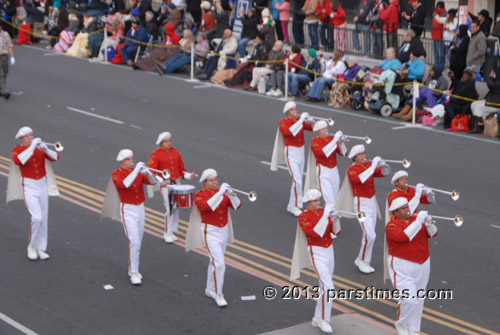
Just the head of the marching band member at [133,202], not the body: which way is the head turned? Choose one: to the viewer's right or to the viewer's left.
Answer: to the viewer's right

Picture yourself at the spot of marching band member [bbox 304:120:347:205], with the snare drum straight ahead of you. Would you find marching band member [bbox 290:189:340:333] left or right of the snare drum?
left

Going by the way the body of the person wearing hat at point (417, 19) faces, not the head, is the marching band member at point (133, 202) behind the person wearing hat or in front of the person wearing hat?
in front

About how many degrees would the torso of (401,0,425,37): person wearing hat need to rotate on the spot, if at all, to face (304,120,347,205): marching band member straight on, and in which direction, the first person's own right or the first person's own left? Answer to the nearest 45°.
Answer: approximately 45° to the first person's own left

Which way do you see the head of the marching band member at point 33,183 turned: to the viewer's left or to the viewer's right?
to the viewer's right

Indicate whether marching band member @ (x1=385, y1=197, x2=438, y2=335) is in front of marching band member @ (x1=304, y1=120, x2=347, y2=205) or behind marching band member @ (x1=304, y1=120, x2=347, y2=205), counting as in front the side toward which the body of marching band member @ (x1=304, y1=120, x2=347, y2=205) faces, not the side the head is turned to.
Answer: in front

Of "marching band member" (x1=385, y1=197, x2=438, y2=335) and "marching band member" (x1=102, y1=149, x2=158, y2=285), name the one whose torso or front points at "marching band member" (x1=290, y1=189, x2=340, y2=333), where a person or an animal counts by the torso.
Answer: "marching band member" (x1=102, y1=149, x2=158, y2=285)

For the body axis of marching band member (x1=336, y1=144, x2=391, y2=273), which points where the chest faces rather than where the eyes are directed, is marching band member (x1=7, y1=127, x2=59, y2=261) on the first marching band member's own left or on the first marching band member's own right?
on the first marching band member's own right

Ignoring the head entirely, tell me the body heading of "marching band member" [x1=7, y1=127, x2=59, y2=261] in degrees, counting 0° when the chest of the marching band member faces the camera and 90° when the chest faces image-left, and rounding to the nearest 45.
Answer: approximately 315°
